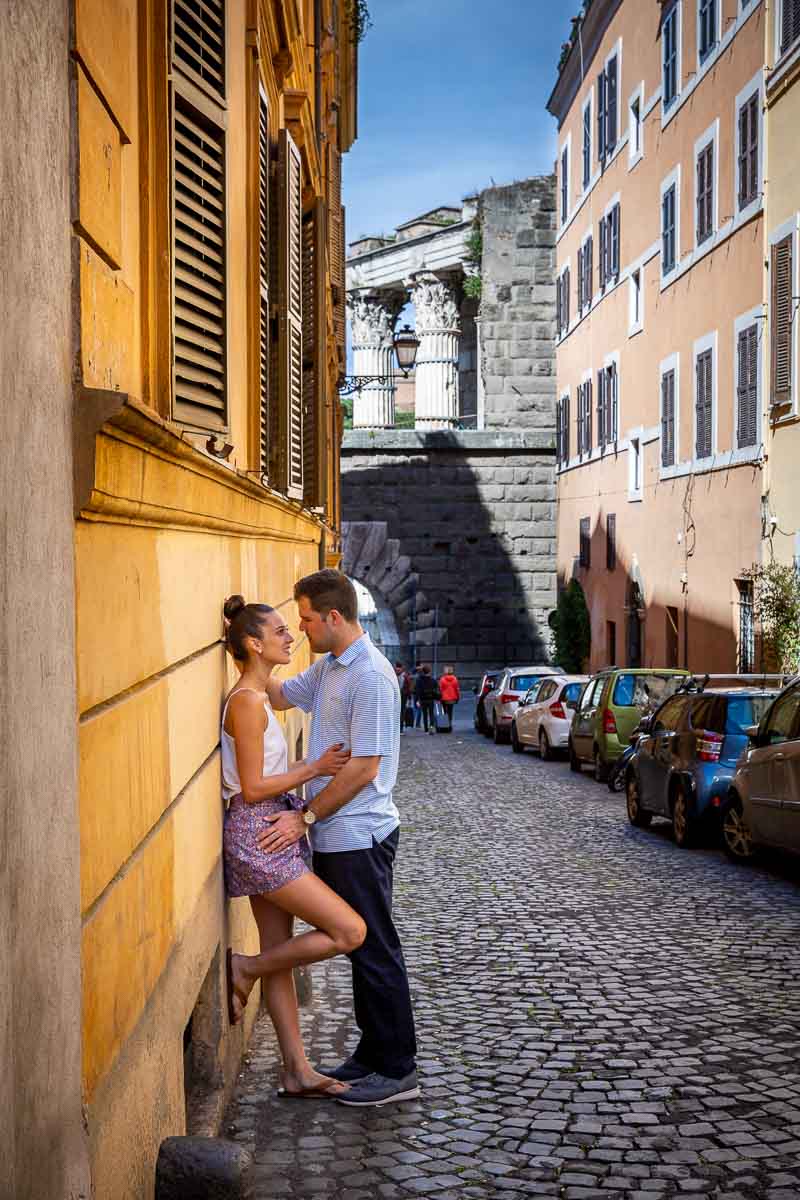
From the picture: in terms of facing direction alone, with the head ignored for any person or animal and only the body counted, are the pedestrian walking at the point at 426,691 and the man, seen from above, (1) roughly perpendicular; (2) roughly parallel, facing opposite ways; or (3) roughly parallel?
roughly perpendicular

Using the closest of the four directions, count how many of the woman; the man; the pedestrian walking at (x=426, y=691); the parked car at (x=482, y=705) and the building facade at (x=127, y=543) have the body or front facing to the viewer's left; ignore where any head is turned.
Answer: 1

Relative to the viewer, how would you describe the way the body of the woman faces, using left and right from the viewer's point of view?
facing to the right of the viewer

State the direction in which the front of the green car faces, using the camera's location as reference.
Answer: facing away from the viewer and to the left of the viewer

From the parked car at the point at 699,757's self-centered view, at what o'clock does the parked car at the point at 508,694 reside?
the parked car at the point at 508,694 is roughly at 1 o'clock from the parked car at the point at 699,757.

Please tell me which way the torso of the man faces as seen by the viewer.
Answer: to the viewer's left

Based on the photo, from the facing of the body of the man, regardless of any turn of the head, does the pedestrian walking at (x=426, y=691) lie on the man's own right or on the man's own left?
on the man's own right

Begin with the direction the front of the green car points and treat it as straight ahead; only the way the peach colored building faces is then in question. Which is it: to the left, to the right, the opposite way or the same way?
to the left

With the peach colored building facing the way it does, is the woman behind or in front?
in front

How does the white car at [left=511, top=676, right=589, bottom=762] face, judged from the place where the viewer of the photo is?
facing away from the viewer and to the left of the viewer

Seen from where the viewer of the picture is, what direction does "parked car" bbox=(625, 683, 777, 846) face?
facing away from the viewer and to the left of the viewer

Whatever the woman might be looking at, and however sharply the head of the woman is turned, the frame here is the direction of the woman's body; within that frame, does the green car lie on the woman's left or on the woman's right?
on the woman's left

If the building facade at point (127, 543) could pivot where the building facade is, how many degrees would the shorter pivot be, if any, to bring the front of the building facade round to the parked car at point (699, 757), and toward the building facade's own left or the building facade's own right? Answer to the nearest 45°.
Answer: approximately 45° to the building facade's own left

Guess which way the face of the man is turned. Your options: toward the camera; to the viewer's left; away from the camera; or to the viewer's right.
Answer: to the viewer's left
